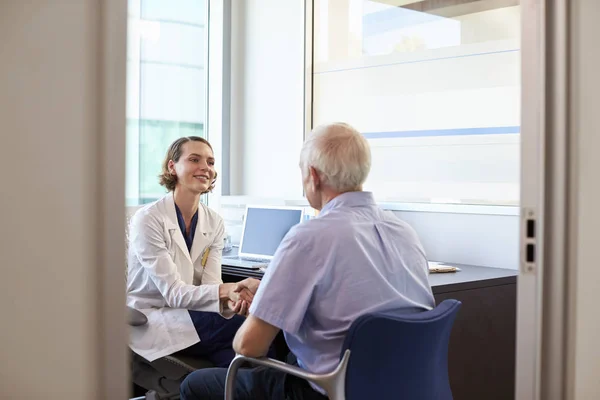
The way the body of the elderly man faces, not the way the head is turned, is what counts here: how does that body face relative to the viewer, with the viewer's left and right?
facing away from the viewer and to the left of the viewer

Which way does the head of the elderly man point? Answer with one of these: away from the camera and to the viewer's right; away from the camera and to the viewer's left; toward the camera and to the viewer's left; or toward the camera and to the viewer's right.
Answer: away from the camera and to the viewer's left

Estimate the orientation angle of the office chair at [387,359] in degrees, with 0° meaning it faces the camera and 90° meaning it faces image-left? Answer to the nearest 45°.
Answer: approximately 135°

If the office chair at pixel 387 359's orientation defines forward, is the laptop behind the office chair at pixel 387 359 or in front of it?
in front

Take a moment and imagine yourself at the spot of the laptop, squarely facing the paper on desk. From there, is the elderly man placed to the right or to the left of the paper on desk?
right

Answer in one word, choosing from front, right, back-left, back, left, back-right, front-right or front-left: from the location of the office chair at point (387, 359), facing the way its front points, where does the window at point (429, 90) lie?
front-right

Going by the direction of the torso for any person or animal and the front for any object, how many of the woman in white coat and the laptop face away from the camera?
0

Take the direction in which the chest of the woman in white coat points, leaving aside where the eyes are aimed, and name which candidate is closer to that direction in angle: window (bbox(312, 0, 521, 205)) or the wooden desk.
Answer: the wooden desk

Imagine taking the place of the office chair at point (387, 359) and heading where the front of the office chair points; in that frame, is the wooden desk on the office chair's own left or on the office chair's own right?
on the office chair's own right

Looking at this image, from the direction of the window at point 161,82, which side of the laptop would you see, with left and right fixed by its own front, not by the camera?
right

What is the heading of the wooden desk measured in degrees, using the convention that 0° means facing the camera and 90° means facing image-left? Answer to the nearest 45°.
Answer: approximately 45°
